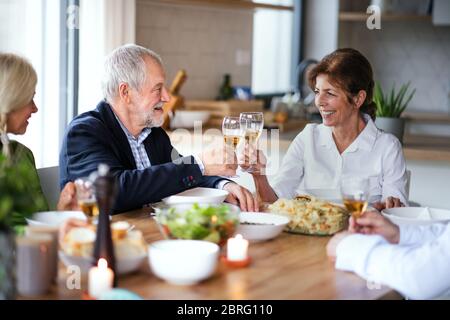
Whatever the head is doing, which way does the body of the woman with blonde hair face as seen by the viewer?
to the viewer's right

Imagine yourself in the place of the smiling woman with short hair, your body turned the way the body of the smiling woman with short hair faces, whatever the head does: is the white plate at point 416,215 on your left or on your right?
on your left

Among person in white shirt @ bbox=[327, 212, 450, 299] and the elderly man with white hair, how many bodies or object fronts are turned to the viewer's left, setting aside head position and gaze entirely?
1

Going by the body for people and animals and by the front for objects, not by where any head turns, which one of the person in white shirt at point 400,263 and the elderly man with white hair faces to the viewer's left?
the person in white shirt

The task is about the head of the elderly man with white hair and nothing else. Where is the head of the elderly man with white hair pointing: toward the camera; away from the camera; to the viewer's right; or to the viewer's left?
to the viewer's right

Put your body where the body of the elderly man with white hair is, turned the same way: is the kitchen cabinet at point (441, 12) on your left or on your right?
on your left

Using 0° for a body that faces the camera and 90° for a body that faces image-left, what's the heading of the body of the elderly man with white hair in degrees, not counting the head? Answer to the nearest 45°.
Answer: approximately 315°

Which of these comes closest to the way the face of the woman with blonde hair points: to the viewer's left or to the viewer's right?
to the viewer's right
